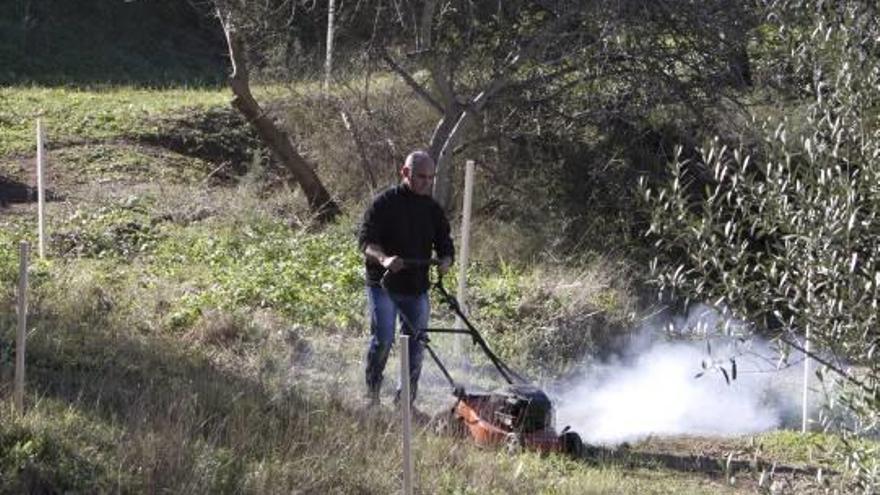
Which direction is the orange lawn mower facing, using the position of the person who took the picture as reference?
facing the viewer and to the right of the viewer

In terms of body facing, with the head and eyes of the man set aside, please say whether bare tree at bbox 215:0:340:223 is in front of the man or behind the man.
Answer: behind

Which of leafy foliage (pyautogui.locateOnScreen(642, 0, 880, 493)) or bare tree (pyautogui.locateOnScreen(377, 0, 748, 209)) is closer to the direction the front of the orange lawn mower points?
the leafy foliage

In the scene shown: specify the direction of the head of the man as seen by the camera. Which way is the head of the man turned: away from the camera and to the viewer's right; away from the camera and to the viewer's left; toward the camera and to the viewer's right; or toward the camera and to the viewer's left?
toward the camera and to the viewer's right

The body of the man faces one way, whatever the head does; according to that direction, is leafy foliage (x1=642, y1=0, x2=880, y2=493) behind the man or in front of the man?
in front

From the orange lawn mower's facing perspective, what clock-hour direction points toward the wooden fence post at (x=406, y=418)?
The wooden fence post is roughly at 2 o'clock from the orange lawn mower.

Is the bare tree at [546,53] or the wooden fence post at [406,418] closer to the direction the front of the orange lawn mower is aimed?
the wooden fence post

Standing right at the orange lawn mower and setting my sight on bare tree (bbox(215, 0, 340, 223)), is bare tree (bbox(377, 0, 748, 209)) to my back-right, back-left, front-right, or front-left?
front-right

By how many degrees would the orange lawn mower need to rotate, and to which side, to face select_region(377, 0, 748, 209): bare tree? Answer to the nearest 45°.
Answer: approximately 135° to its left
